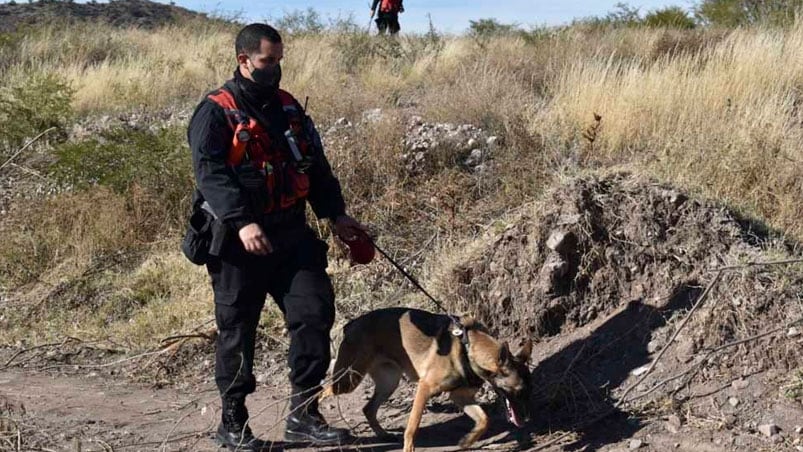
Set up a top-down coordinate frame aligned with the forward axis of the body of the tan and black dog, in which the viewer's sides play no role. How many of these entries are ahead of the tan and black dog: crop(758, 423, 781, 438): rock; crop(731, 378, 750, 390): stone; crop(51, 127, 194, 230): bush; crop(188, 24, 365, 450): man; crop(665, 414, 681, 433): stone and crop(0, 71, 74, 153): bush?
3

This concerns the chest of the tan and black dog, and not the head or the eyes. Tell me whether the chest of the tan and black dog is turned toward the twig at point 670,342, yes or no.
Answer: yes

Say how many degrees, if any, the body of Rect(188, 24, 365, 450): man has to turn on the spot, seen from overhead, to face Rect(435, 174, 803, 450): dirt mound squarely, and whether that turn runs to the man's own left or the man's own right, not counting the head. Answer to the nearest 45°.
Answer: approximately 45° to the man's own left

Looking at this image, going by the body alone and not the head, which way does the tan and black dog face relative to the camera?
to the viewer's right

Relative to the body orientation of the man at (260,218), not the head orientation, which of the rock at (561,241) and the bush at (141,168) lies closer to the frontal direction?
the rock

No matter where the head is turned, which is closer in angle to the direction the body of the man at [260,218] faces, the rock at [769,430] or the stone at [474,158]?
the rock

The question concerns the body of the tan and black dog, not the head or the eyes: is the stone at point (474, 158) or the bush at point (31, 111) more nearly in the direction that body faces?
the stone

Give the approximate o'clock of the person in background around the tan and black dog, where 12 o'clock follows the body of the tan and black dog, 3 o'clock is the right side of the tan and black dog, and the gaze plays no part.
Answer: The person in background is roughly at 9 o'clock from the tan and black dog.

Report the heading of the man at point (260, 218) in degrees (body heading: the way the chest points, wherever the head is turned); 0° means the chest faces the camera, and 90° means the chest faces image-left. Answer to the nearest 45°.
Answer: approximately 315°
